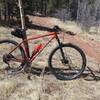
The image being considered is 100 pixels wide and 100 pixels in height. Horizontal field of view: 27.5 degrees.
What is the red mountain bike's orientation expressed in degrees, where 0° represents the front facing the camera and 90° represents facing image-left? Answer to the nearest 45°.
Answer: approximately 270°
